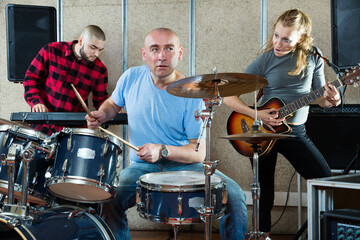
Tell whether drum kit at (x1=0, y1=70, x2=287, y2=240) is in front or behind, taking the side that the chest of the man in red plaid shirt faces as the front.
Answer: in front

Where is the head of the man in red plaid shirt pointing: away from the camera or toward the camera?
toward the camera

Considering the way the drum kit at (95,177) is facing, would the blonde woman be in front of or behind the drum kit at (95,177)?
behind

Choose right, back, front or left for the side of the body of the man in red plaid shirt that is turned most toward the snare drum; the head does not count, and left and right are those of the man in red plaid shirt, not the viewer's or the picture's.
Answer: front

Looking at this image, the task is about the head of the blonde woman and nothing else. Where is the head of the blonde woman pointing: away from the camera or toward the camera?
toward the camera

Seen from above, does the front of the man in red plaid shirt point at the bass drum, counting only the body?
yes

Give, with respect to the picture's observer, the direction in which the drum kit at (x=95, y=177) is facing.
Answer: facing the viewer and to the left of the viewer

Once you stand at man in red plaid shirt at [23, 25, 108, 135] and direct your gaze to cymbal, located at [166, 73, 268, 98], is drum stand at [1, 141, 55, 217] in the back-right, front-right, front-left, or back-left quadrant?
front-right

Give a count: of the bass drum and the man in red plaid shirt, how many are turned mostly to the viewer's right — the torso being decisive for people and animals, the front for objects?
0

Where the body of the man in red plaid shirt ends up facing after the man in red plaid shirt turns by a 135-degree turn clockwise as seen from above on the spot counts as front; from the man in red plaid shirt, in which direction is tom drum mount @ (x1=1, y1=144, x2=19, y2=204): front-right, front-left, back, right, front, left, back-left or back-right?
back-left

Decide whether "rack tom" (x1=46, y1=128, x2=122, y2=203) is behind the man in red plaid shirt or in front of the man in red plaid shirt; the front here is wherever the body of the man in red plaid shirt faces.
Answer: in front

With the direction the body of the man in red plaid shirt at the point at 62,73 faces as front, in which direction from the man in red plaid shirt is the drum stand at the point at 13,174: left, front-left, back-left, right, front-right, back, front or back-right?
front

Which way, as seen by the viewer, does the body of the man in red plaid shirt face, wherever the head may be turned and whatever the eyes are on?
toward the camera

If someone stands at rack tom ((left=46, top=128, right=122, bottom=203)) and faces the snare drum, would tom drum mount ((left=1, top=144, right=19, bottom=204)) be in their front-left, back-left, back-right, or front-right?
back-right

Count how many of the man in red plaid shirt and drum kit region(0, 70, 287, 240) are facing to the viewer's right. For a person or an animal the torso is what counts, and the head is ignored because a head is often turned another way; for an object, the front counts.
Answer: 0
